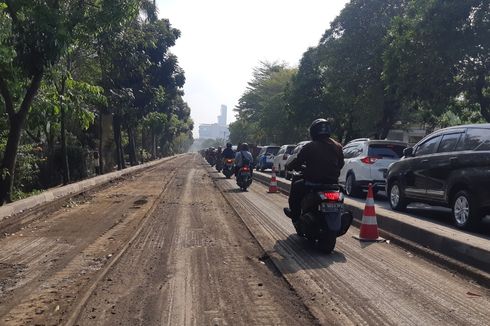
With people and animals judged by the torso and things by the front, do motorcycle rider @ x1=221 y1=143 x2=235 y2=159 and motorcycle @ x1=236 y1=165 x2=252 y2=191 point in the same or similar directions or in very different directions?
same or similar directions

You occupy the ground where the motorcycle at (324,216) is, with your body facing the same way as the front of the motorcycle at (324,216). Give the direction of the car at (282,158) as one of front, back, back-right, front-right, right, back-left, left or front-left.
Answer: front-right

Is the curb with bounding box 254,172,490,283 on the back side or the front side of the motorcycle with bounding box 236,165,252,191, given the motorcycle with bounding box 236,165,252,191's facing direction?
on the back side

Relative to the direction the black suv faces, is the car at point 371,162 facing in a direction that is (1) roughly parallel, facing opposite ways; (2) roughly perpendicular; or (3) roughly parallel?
roughly parallel

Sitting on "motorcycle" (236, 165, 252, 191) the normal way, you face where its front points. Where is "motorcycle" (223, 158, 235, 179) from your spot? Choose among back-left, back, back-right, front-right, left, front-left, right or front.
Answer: front

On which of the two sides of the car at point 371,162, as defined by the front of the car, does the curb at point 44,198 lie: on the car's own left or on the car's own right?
on the car's own left

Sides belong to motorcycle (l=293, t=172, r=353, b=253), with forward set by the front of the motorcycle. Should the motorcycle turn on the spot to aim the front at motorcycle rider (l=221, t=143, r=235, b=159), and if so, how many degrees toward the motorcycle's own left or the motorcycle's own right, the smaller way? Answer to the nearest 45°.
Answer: approximately 45° to the motorcycle's own right

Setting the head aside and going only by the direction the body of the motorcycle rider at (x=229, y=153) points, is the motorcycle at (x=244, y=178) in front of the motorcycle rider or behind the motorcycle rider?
behind

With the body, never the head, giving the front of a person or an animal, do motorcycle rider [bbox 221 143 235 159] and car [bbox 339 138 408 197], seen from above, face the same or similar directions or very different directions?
same or similar directions

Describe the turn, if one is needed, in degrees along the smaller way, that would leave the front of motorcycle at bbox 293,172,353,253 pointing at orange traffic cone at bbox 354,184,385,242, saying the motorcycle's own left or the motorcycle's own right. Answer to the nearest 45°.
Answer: approximately 90° to the motorcycle's own right

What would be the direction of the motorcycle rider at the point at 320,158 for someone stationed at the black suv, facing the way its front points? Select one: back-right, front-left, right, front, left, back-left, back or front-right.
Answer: left

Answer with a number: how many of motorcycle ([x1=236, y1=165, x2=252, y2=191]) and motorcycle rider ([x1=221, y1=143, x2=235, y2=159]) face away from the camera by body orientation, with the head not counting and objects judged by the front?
2

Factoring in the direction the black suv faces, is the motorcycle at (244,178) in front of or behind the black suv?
in front

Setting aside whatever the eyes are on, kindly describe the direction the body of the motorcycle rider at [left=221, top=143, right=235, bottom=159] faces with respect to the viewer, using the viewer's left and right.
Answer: facing away from the viewer

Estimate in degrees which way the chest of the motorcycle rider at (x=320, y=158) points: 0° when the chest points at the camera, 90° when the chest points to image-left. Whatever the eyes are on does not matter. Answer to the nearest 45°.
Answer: approximately 135°

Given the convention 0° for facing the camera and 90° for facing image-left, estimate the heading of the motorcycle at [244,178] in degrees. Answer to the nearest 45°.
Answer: approximately 180°

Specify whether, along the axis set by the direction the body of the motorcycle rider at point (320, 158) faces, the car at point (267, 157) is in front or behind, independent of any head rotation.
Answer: in front

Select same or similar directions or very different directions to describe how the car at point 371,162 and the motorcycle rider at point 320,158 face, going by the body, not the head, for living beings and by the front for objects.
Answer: same or similar directions

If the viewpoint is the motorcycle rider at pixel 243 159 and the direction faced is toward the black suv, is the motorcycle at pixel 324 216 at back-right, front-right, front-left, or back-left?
front-right
